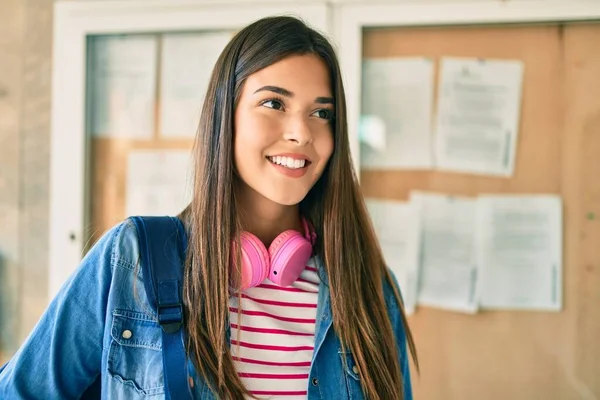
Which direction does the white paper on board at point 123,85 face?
toward the camera

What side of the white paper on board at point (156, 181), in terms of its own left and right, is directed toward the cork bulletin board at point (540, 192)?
left

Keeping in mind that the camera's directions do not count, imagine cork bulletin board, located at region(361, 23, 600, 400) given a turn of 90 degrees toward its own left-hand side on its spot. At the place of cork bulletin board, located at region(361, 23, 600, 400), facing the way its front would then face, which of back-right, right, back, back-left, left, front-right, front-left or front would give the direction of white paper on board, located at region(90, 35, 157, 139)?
back

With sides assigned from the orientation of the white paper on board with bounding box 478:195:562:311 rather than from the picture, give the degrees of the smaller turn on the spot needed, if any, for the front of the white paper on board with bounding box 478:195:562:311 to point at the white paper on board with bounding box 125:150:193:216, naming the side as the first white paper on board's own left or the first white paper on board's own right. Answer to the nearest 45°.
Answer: approximately 90° to the first white paper on board's own right

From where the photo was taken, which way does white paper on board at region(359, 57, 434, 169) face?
toward the camera

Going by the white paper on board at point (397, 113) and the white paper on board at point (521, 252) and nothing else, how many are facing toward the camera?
2

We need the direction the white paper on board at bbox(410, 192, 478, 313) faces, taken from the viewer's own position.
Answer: facing the viewer

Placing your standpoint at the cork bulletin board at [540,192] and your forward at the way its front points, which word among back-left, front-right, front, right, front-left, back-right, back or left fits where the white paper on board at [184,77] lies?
right

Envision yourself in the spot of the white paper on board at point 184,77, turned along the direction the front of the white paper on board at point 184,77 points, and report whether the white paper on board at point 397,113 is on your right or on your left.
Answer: on your left

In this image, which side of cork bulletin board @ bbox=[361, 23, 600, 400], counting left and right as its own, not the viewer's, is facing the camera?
front

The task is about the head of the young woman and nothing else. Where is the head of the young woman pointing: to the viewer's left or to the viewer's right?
to the viewer's right
